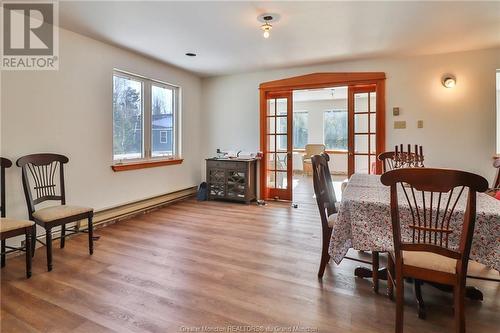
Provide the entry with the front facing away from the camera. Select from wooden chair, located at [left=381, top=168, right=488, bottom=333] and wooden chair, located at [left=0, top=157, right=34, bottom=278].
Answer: wooden chair, located at [left=381, top=168, right=488, bottom=333]

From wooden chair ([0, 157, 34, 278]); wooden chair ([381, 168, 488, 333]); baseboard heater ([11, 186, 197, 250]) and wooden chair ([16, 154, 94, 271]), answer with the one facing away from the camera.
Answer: wooden chair ([381, 168, 488, 333])

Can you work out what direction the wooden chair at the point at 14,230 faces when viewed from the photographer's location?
facing the viewer and to the right of the viewer

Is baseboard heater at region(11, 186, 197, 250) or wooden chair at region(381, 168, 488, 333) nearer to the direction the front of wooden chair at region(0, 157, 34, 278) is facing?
the wooden chair

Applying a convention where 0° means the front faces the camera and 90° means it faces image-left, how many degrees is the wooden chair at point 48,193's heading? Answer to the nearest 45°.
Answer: approximately 315°

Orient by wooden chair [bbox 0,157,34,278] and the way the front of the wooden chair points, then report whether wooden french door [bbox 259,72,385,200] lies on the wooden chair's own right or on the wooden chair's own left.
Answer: on the wooden chair's own left

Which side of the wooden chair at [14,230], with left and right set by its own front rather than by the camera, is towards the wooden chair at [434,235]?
front

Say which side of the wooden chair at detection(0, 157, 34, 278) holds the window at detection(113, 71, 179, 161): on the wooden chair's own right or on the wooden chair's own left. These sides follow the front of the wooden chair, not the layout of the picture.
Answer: on the wooden chair's own left

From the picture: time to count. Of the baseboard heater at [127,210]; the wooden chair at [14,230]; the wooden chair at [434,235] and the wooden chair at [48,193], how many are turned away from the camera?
1

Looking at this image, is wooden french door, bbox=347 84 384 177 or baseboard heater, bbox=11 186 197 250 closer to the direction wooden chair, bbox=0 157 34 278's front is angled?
the wooden french door

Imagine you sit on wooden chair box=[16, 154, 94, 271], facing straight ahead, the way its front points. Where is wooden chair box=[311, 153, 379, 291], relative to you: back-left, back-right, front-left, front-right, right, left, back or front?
front

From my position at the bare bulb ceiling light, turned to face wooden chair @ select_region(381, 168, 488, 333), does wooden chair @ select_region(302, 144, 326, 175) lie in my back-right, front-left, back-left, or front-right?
back-left

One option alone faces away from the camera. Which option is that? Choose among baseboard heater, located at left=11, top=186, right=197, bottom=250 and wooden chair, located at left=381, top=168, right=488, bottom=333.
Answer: the wooden chair

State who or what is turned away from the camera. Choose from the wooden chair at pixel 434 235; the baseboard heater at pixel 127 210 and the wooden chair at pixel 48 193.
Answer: the wooden chair at pixel 434 235

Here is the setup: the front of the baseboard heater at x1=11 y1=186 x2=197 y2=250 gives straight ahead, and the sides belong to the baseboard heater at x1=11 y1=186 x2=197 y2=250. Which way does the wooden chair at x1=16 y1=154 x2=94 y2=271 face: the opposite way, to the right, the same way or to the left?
the same way

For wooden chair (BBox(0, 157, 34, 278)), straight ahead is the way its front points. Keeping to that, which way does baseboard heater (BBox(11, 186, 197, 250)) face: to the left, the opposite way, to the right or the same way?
the same way

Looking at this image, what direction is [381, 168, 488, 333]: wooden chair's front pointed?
away from the camera

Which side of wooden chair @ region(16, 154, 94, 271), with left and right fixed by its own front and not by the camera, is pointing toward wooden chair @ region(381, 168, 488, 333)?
front

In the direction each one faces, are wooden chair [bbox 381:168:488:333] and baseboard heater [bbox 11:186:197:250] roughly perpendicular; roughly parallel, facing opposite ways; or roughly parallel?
roughly perpendicular
